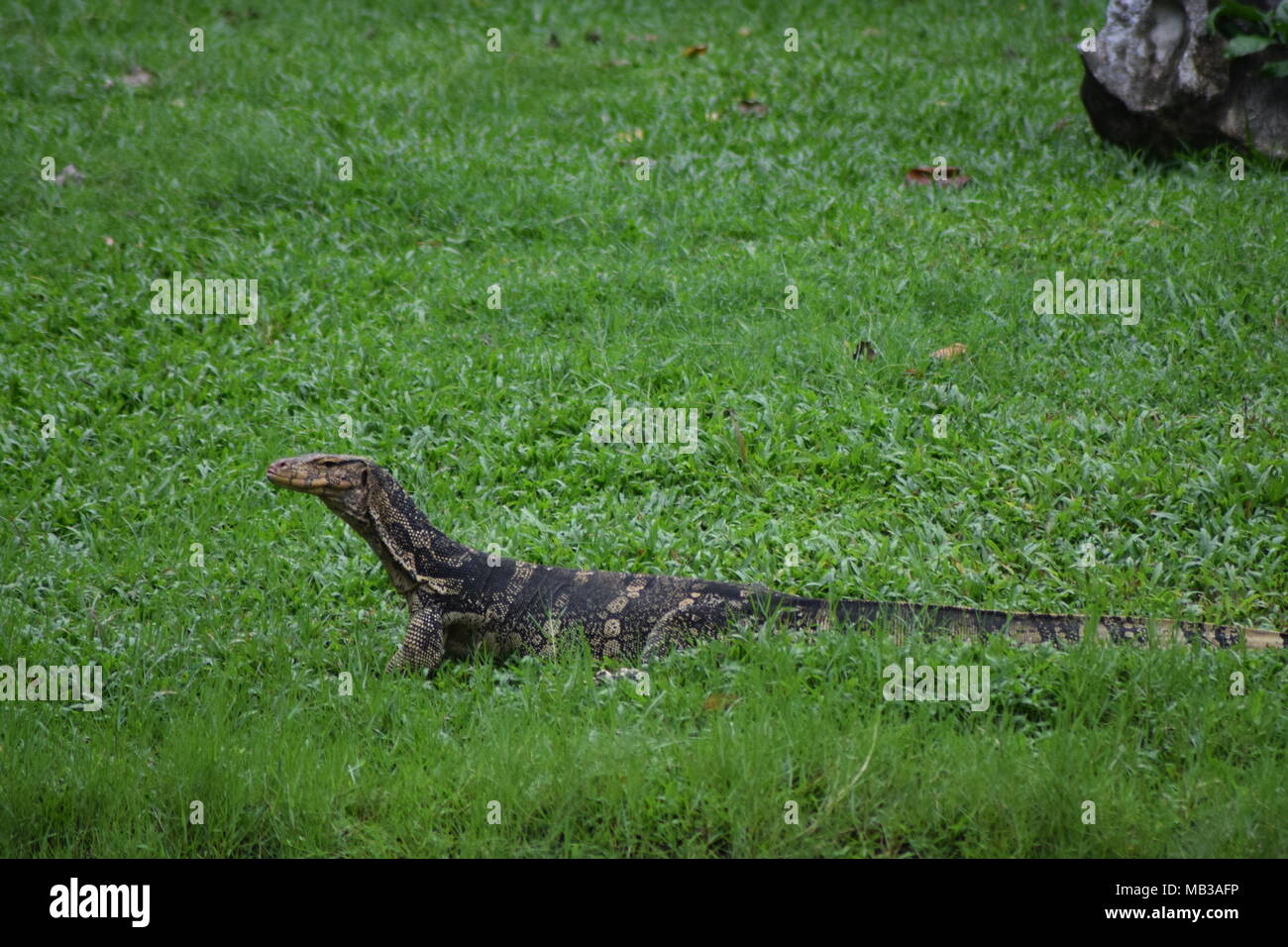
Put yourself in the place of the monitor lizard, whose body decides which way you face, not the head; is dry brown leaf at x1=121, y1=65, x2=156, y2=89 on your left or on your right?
on your right

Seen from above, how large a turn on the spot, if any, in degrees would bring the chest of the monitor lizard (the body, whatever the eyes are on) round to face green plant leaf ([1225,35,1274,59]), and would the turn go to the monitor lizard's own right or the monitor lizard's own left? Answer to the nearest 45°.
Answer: approximately 135° to the monitor lizard's own right

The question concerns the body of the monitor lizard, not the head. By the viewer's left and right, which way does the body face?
facing to the left of the viewer

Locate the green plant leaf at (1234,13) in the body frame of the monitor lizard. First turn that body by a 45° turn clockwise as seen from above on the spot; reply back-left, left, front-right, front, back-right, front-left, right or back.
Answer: right

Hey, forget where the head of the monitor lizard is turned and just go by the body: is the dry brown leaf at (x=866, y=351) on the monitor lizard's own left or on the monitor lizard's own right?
on the monitor lizard's own right

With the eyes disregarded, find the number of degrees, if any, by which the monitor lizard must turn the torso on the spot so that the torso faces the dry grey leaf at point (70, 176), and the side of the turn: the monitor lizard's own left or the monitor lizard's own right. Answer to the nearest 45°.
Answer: approximately 45° to the monitor lizard's own right
